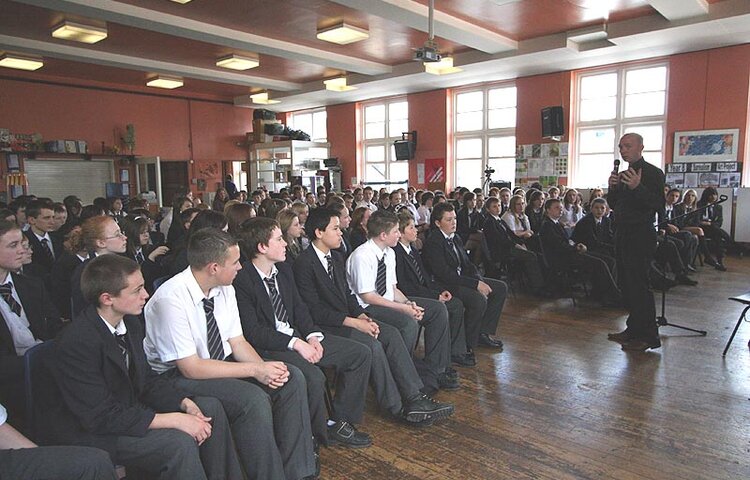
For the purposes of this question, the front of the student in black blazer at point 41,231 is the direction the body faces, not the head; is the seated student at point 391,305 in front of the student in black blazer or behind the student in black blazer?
in front

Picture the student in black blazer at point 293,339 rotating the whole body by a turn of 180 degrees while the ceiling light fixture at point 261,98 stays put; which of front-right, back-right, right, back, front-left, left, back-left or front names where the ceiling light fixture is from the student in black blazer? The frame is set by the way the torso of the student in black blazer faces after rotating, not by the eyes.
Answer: front-right

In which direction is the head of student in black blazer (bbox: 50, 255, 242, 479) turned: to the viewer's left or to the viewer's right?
to the viewer's right

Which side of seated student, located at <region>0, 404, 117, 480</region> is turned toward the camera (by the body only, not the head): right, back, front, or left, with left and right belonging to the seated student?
right

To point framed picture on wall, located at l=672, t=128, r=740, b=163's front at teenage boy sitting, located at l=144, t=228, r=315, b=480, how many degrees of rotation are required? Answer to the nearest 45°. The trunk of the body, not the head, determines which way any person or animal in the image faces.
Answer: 0° — it already faces them

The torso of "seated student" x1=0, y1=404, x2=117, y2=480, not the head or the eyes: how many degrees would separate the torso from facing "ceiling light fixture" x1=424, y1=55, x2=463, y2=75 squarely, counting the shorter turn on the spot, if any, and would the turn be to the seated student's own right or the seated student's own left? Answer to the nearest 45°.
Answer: approximately 45° to the seated student's own left

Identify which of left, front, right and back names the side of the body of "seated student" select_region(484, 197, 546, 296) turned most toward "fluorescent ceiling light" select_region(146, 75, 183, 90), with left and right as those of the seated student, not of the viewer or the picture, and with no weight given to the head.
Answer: back

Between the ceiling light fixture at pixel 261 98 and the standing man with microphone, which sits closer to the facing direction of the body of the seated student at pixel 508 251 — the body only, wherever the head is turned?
the standing man with microphone

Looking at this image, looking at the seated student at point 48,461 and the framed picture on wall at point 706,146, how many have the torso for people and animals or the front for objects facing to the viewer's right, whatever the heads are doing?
1

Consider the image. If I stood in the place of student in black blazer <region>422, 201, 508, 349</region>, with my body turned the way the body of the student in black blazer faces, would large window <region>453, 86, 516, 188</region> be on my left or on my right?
on my left

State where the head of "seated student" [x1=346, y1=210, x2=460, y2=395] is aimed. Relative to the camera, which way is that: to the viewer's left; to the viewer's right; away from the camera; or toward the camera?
to the viewer's right

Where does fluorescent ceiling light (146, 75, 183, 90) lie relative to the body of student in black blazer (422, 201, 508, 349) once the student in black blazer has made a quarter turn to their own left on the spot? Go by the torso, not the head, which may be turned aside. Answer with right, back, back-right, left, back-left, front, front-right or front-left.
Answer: left

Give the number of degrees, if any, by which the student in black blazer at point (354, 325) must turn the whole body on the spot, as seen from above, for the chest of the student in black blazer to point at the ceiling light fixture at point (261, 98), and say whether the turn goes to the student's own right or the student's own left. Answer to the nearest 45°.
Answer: approximately 135° to the student's own left
